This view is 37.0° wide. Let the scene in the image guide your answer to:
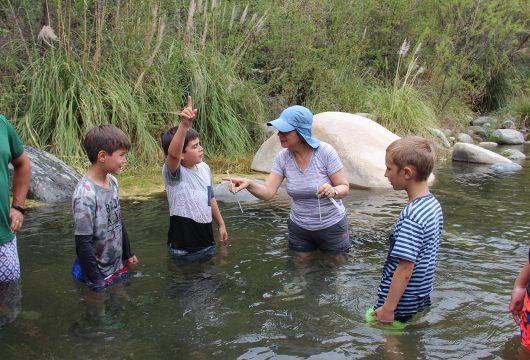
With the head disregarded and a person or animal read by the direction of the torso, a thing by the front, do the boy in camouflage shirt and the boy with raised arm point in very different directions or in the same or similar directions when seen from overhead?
same or similar directions

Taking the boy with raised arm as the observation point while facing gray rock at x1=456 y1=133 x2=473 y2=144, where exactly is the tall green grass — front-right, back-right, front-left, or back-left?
front-left

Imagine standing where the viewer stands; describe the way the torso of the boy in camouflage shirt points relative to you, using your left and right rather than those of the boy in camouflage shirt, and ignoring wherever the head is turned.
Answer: facing the viewer and to the right of the viewer

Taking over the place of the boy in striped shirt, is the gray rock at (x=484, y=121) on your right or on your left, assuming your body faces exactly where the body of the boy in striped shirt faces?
on your right

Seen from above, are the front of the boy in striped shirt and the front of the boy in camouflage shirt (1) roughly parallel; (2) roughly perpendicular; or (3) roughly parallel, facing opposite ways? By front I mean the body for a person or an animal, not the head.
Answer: roughly parallel, facing opposite ways

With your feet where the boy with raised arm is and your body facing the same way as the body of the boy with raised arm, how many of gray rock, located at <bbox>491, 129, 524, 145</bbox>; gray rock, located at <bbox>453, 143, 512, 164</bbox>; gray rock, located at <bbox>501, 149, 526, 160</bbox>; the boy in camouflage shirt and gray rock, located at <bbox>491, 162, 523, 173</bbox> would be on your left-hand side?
4

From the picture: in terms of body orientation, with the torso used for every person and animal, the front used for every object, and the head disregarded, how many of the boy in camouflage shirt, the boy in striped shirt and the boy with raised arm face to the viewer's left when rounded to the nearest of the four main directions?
1

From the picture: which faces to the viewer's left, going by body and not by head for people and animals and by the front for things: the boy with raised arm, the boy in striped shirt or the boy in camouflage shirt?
the boy in striped shirt

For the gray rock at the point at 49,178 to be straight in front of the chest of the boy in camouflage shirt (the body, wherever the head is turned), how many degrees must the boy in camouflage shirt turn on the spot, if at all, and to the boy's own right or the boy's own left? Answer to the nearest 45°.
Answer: approximately 135° to the boy's own left

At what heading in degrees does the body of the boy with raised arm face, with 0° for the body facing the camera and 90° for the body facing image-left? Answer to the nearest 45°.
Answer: approximately 315°

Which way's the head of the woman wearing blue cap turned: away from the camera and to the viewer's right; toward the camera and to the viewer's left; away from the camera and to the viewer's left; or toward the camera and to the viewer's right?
toward the camera and to the viewer's left

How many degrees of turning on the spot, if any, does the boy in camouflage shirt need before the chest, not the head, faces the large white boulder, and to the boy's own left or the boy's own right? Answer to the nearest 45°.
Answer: approximately 90° to the boy's own left

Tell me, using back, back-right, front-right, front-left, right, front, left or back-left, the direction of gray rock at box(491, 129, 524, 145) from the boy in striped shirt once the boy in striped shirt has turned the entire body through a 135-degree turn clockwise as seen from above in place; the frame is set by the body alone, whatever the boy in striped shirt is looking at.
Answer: front-left

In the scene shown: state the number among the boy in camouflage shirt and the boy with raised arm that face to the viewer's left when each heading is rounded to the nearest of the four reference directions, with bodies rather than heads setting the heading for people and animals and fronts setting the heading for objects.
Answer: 0

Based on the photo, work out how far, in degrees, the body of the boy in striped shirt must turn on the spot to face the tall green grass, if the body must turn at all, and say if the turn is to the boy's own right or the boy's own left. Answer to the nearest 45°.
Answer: approximately 45° to the boy's own right

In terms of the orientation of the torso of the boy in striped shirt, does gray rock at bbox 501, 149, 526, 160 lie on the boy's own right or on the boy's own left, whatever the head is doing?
on the boy's own right

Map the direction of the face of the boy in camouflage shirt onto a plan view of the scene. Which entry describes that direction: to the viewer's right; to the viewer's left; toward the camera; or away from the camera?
to the viewer's right

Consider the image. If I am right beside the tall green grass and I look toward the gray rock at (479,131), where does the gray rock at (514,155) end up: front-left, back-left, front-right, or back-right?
front-right

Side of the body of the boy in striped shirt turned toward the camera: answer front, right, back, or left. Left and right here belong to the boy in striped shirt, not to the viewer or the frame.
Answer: left

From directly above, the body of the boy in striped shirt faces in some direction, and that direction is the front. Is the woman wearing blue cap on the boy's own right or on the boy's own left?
on the boy's own right
